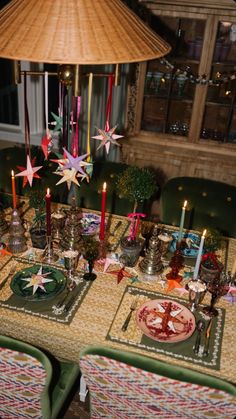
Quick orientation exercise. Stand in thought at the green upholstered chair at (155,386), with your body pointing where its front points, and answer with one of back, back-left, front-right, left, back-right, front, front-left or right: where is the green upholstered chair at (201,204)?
front-left

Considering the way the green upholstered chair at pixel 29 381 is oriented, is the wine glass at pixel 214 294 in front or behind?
in front

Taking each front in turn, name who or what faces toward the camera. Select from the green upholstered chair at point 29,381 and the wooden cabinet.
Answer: the wooden cabinet

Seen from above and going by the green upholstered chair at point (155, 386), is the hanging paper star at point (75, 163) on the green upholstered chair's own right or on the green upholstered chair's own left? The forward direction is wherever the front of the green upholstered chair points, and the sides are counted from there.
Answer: on the green upholstered chair's own left

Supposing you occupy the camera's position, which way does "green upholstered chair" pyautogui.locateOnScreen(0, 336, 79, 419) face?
facing away from the viewer and to the right of the viewer

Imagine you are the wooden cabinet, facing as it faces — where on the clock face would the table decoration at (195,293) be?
The table decoration is roughly at 12 o'clock from the wooden cabinet.

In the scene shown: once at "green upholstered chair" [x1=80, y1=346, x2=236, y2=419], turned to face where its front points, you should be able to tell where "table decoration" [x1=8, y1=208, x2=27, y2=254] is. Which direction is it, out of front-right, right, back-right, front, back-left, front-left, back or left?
left

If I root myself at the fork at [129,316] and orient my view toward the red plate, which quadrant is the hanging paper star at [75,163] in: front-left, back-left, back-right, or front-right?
back-left

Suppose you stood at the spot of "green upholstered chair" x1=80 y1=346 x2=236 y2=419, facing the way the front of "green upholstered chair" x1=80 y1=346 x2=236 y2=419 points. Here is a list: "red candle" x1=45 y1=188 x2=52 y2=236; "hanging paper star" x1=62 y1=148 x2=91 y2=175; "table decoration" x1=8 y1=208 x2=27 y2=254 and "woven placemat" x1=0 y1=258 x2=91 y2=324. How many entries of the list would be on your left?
4

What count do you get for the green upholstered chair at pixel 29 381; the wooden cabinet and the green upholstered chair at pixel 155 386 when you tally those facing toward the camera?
1

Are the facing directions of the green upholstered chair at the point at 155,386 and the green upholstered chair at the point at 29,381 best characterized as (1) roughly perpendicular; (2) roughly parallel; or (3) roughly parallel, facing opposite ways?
roughly parallel

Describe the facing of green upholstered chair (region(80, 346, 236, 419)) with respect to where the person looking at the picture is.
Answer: facing away from the viewer and to the right of the viewer

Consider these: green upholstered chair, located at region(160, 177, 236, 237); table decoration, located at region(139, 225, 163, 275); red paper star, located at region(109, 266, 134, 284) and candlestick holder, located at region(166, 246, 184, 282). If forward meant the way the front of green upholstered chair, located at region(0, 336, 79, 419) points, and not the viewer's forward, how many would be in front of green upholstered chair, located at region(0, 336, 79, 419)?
4

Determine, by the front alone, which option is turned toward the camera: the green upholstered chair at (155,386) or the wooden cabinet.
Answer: the wooden cabinet

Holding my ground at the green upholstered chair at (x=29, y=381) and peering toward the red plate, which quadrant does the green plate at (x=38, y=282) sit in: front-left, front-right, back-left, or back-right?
front-left

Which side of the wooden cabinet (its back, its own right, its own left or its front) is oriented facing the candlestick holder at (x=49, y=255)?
front

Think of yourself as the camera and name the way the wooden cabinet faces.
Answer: facing the viewer

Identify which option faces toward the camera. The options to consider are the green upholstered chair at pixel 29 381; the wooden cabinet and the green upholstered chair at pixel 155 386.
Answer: the wooden cabinet
